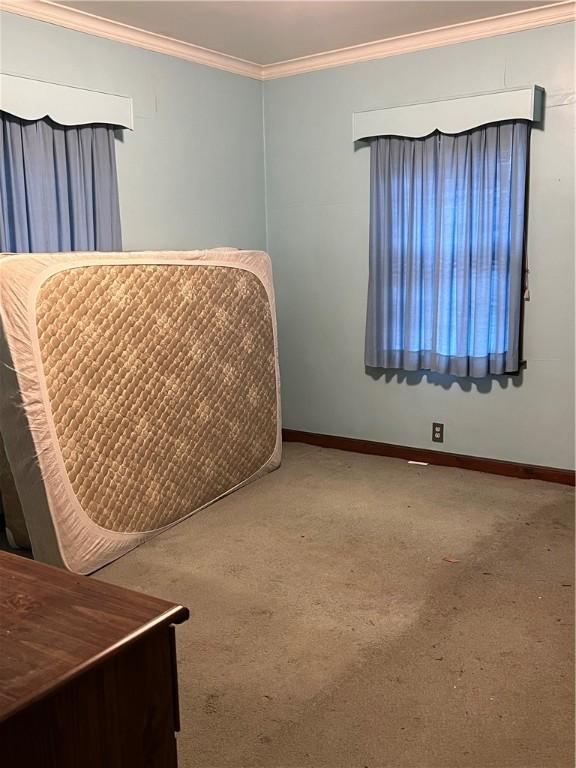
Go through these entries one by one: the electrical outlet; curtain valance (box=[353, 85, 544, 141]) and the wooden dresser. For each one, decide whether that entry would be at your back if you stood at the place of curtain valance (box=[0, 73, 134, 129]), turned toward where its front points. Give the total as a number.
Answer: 0

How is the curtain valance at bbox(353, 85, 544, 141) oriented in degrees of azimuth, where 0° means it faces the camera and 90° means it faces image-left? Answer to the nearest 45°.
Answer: approximately 45°

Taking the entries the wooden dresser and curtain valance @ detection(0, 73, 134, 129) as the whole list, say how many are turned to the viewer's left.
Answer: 0

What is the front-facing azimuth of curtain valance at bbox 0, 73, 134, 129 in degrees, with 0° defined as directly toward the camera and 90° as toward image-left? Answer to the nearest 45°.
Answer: approximately 315°

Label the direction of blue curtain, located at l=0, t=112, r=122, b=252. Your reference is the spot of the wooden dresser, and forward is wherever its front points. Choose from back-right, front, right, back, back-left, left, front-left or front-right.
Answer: front-left

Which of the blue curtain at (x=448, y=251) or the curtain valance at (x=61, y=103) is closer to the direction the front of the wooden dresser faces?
the blue curtain

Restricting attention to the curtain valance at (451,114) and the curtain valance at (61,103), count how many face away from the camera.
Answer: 0

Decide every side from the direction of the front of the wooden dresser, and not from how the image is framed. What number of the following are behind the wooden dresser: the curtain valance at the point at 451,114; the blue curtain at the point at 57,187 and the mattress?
0

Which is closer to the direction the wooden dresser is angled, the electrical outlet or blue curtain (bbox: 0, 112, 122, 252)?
the electrical outlet

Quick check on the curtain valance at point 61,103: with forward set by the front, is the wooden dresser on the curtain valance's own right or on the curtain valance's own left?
on the curtain valance's own right

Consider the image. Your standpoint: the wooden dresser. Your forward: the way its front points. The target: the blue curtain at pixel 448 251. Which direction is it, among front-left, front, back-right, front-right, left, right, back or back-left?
front

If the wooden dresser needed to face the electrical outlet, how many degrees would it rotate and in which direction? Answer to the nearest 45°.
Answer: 0° — it already faces it

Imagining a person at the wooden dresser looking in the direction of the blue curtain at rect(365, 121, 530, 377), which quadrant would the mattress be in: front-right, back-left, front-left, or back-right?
front-left

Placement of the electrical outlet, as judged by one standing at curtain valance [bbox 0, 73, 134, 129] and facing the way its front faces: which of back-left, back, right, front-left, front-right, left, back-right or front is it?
front-left
